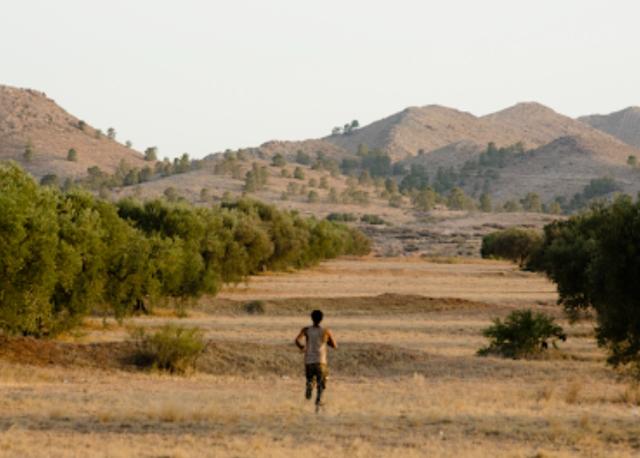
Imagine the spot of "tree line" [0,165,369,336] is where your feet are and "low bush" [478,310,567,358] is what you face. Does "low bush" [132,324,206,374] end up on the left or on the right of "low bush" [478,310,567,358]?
right

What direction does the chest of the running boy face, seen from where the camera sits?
away from the camera

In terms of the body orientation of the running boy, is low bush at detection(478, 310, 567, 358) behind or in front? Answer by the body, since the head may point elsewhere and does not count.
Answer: in front

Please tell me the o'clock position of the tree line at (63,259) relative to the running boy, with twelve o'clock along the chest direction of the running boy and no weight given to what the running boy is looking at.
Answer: The tree line is roughly at 11 o'clock from the running boy.
